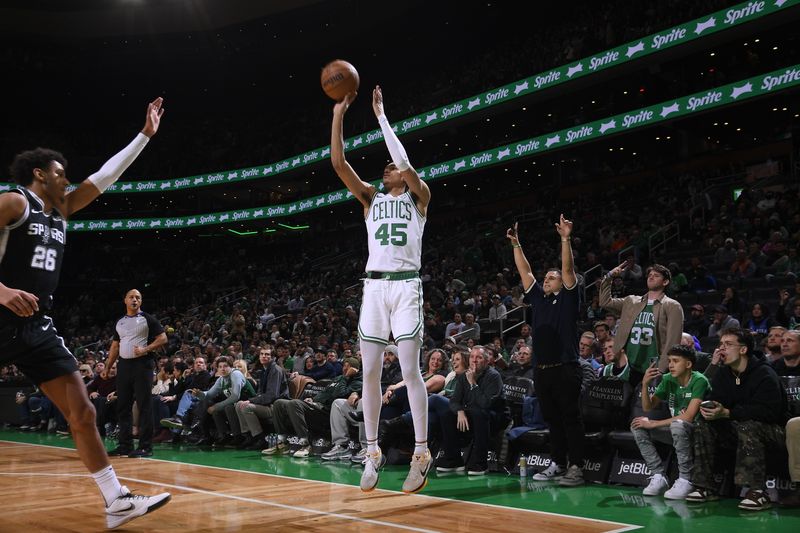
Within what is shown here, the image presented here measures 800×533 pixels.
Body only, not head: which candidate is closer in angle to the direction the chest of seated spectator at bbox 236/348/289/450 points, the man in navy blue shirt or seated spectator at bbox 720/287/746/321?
the man in navy blue shirt

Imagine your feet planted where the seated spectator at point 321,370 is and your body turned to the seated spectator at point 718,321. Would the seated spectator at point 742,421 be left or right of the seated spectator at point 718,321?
right

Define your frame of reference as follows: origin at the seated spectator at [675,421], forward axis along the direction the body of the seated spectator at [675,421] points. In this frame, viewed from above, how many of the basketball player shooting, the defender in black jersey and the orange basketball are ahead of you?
3

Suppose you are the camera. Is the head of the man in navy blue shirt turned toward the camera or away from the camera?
toward the camera

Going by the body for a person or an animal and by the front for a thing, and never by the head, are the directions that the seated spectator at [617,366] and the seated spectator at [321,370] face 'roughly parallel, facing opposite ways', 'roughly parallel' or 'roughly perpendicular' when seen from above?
roughly parallel

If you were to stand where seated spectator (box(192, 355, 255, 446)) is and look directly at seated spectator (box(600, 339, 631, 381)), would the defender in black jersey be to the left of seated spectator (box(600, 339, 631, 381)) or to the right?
right

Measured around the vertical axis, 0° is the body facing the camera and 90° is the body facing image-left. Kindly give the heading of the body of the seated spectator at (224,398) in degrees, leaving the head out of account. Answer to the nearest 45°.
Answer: approximately 45°

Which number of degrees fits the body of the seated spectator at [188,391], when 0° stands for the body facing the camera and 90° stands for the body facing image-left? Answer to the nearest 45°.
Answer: approximately 45°

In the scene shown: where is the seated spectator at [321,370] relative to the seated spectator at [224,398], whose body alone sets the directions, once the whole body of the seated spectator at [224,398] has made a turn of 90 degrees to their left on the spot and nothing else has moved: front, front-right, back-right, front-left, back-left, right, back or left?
front-left

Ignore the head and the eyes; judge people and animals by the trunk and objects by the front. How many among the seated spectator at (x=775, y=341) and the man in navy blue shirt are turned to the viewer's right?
0

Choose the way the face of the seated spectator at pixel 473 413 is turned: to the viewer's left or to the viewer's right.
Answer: to the viewer's left

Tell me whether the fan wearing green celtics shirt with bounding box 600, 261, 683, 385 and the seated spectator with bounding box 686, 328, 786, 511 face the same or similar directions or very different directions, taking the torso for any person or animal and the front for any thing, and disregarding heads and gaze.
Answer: same or similar directions

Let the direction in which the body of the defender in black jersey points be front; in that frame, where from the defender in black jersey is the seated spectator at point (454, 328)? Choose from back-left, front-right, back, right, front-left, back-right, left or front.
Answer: left

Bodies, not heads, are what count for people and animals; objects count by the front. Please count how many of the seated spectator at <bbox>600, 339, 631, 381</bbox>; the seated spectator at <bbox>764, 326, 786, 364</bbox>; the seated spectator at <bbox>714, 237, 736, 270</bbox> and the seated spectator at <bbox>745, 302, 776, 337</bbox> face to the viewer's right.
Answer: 0

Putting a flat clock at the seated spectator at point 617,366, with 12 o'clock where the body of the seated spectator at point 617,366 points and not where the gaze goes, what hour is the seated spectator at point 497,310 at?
the seated spectator at point 497,310 is roughly at 4 o'clock from the seated spectator at point 617,366.

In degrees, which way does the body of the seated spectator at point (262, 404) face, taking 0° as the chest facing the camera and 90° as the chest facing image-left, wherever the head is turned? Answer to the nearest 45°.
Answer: approximately 45°

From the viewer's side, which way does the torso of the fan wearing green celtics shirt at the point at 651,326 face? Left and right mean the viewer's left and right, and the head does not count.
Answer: facing the viewer and to the left of the viewer
